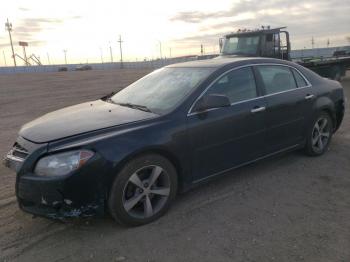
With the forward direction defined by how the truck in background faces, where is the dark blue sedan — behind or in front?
in front

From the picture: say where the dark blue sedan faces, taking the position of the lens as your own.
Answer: facing the viewer and to the left of the viewer

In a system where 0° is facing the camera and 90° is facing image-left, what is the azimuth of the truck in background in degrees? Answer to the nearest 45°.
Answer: approximately 45°

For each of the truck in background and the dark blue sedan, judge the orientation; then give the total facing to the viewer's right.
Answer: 0
